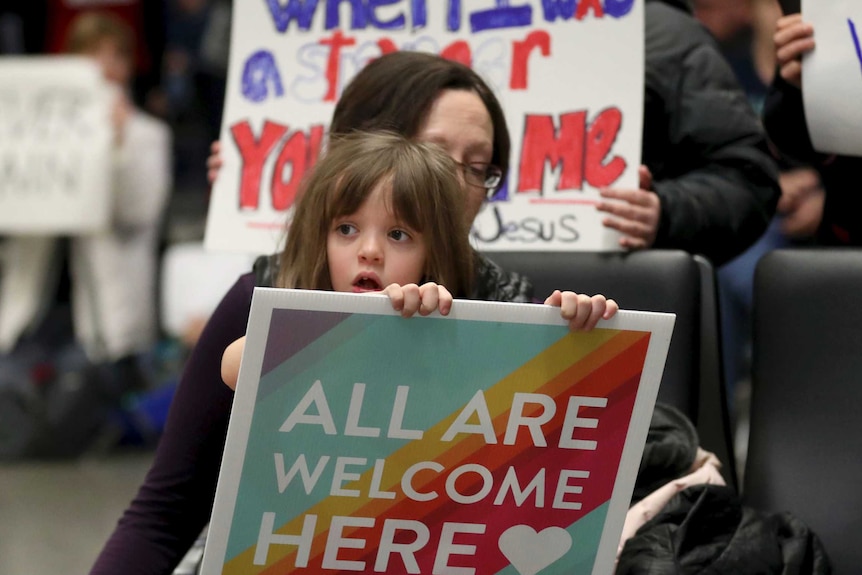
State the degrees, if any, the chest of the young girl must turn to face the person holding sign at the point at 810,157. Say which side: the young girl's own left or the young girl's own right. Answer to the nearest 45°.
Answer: approximately 135° to the young girl's own left

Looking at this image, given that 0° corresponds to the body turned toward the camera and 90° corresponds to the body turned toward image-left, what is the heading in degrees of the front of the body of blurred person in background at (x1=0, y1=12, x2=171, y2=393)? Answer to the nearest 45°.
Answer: approximately 45°

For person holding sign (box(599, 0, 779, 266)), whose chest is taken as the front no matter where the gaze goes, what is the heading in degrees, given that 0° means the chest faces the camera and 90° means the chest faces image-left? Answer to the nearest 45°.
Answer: approximately 45°

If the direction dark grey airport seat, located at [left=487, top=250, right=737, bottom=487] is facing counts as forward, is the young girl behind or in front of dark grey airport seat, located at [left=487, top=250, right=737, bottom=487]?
in front

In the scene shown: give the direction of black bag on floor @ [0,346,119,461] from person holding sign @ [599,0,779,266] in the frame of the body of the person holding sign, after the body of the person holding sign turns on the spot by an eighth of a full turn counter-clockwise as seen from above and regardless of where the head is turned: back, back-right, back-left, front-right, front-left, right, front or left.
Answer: back-right

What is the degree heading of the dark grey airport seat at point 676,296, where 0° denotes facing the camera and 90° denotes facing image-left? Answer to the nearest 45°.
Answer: approximately 0°

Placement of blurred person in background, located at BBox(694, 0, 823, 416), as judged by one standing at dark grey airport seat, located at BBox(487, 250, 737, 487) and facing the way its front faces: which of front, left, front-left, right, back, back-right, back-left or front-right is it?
back

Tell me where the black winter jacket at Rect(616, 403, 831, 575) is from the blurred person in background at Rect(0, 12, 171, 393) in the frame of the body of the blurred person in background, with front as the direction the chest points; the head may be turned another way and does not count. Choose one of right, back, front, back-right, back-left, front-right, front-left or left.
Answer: front-left

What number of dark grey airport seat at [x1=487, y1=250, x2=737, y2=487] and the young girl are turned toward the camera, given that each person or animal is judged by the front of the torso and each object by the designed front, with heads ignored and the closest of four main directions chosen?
2
